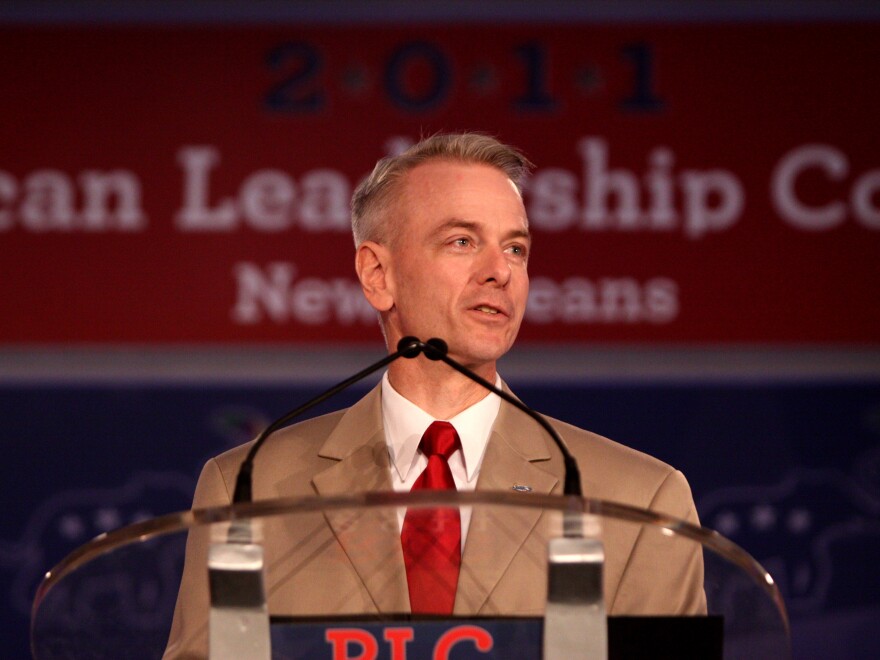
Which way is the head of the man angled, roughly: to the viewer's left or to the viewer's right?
to the viewer's right

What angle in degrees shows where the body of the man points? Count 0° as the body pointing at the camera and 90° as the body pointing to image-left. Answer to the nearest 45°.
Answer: approximately 0°

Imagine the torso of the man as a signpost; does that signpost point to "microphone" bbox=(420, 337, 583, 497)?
yes
